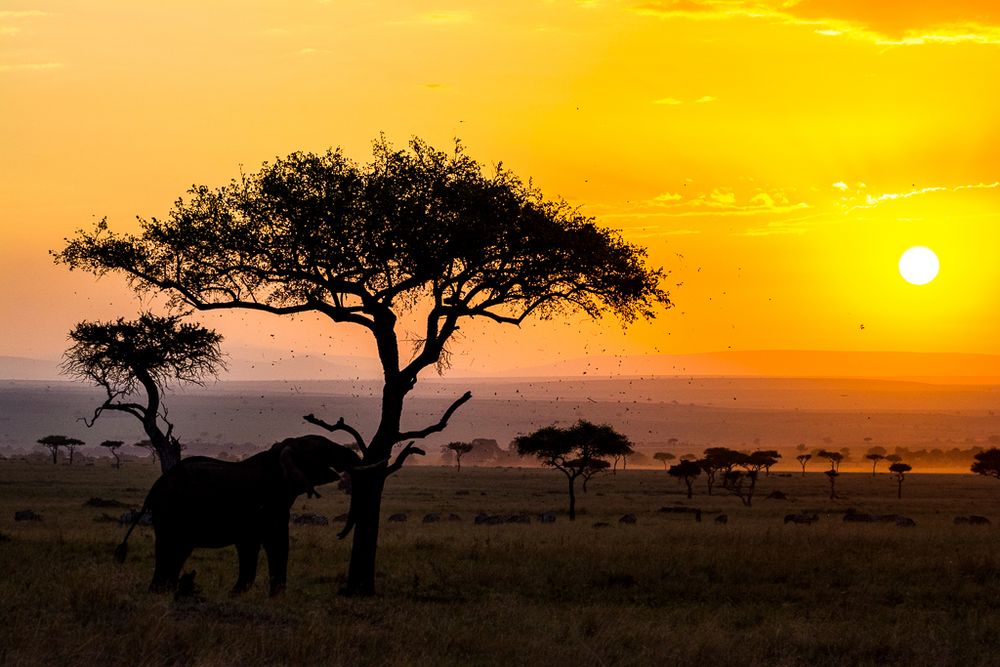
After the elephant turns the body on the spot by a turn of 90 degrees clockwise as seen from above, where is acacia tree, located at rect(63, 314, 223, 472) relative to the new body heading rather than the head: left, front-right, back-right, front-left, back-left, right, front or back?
back

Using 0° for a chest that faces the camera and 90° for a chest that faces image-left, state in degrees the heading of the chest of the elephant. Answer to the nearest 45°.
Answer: approximately 270°
